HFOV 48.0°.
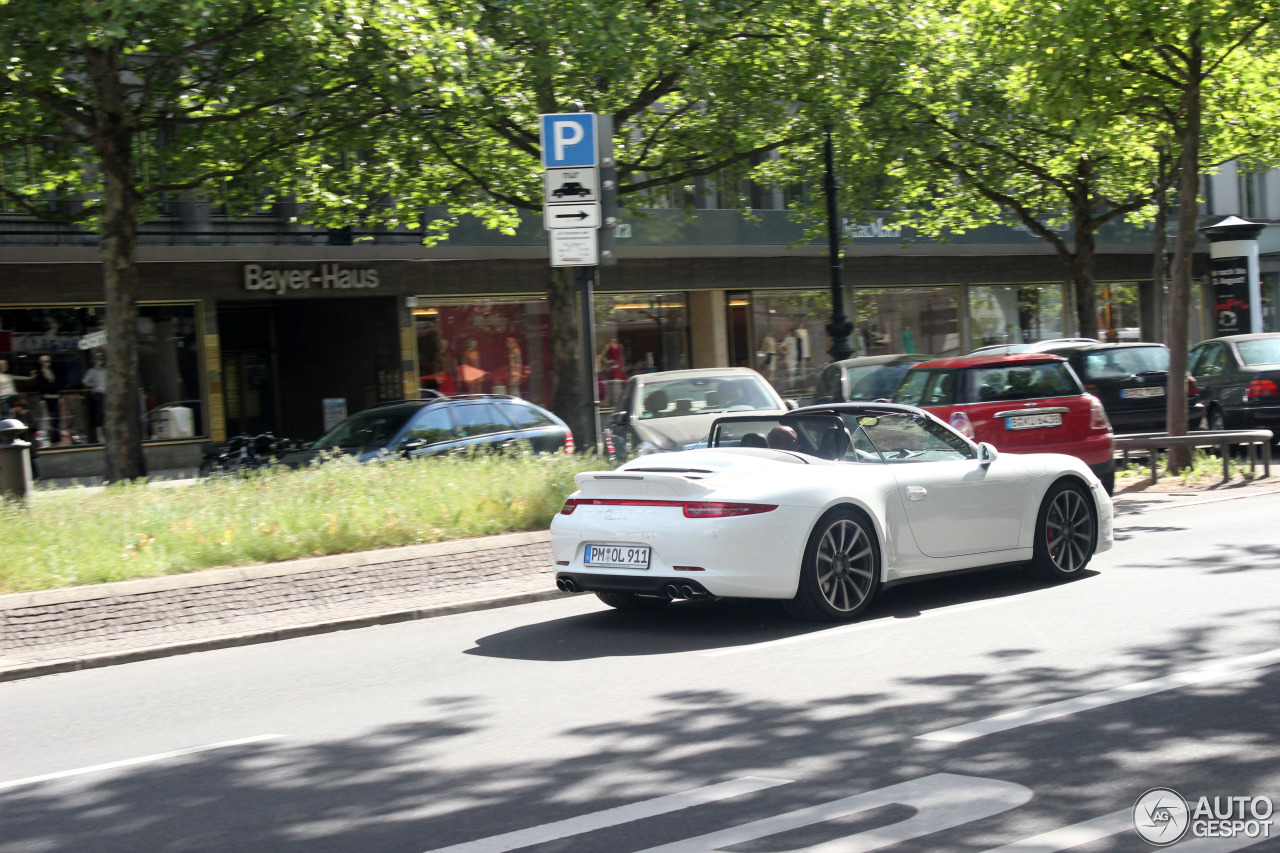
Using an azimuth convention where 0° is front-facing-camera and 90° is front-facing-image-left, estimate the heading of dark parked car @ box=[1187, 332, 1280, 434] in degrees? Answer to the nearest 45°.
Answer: approximately 135°

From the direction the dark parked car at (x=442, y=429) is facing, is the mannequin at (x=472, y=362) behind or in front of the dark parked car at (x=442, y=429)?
behind

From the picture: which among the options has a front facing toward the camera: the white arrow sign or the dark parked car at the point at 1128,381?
the white arrow sign

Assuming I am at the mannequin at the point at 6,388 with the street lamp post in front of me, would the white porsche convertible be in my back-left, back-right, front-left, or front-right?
front-right

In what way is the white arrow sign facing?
toward the camera

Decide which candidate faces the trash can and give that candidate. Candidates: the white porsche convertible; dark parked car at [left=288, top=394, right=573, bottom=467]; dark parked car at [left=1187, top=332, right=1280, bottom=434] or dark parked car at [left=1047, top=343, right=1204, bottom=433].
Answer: dark parked car at [left=288, top=394, right=573, bottom=467]

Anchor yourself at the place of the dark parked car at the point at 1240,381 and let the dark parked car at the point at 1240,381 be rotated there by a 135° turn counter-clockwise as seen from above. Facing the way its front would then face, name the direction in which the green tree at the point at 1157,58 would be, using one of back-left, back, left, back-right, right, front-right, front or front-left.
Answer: front

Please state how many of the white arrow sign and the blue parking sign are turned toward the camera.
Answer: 2

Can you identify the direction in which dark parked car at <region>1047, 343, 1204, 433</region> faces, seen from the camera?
facing away from the viewer and to the left of the viewer

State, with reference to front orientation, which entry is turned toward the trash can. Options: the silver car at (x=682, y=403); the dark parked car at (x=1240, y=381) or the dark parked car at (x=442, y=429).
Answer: the dark parked car at (x=442, y=429)

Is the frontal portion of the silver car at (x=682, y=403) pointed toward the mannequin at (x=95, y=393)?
no

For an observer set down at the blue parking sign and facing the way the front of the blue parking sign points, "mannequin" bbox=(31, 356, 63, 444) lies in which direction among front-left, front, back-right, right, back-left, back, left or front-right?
back-right

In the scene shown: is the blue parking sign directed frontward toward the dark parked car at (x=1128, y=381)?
no

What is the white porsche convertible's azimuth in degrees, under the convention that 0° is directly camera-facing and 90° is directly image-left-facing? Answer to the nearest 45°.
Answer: approximately 225°

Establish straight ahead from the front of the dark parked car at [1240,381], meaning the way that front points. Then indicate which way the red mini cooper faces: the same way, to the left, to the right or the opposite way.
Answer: the same way

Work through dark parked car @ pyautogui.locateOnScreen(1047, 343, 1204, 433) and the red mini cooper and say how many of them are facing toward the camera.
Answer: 0

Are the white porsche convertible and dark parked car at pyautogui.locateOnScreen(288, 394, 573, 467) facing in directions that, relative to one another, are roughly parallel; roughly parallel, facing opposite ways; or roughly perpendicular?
roughly parallel, facing opposite ways

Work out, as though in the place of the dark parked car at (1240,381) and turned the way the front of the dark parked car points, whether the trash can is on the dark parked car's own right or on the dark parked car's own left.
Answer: on the dark parked car's own left
